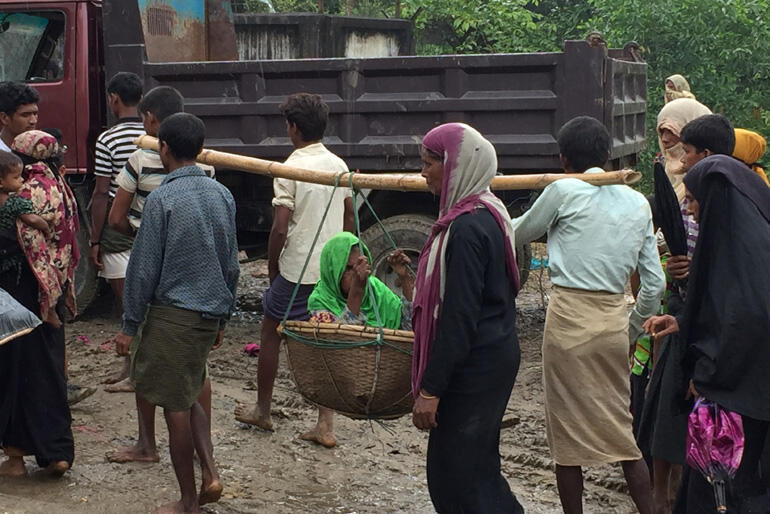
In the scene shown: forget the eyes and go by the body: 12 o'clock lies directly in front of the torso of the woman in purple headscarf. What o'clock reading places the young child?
The young child is roughly at 1 o'clock from the woman in purple headscarf.

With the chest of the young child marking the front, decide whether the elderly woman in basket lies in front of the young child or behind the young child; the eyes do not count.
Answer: in front

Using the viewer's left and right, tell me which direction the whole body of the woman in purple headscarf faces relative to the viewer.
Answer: facing to the left of the viewer

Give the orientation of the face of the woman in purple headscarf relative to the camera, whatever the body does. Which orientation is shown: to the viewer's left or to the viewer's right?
to the viewer's left

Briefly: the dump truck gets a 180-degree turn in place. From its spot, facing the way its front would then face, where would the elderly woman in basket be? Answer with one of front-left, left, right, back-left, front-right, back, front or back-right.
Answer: right

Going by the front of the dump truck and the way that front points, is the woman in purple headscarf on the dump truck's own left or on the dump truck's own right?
on the dump truck's own left

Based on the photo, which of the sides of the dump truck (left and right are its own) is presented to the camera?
left

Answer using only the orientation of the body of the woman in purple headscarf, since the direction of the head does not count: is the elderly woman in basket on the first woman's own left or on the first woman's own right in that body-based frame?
on the first woman's own right
